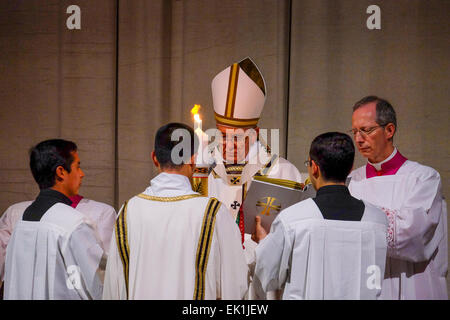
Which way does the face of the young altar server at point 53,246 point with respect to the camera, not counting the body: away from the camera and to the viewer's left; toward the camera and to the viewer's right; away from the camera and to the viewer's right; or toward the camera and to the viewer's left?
away from the camera and to the viewer's right

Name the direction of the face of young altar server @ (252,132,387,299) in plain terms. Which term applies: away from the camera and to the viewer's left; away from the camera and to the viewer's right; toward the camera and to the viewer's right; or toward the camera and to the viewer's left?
away from the camera and to the viewer's left

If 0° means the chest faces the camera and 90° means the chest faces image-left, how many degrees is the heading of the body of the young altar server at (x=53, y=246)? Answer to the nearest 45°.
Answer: approximately 225°
